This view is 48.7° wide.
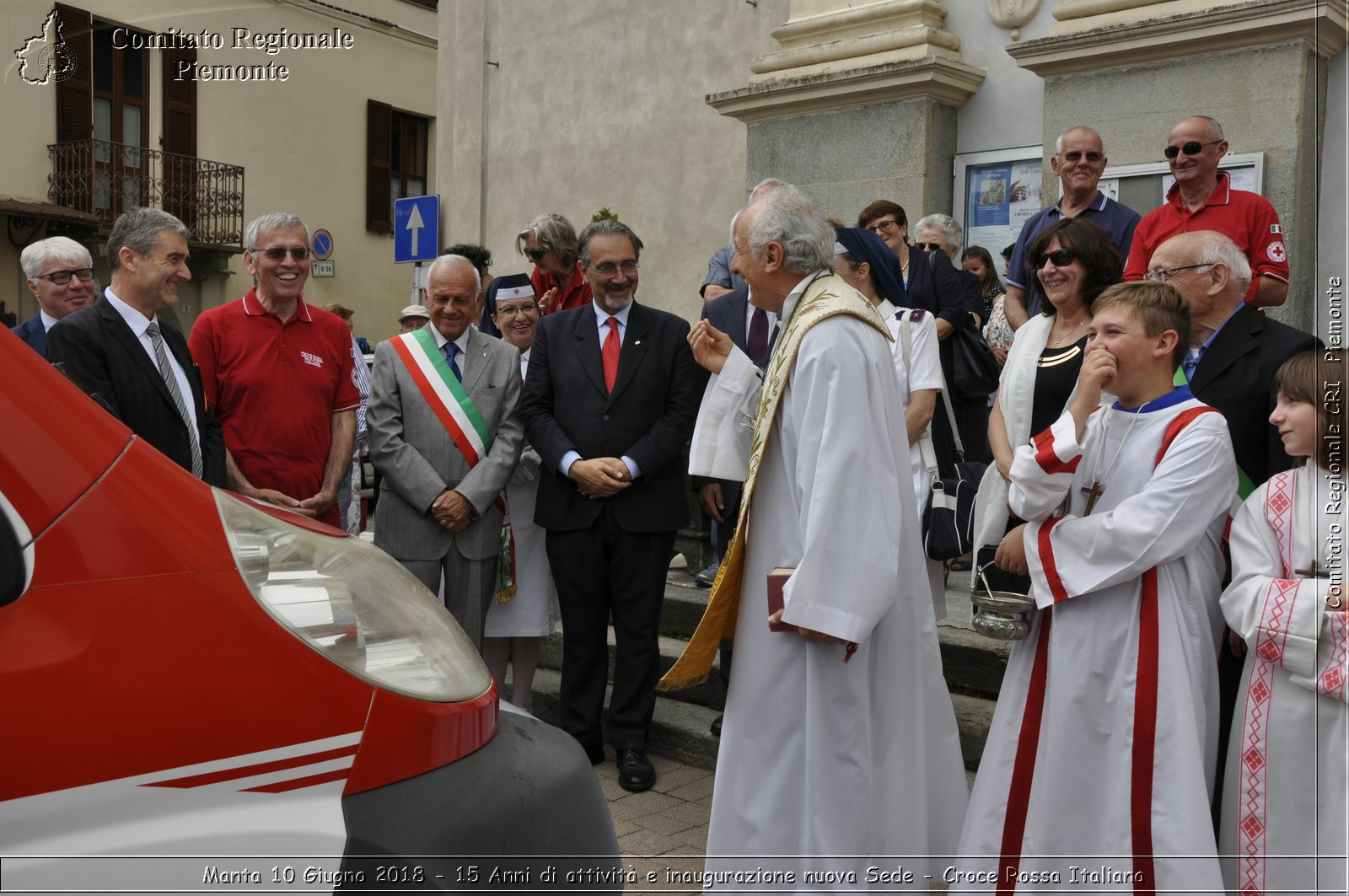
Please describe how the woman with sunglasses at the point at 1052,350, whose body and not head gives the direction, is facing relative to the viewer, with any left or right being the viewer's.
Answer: facing the viewer and to the left of the viewer

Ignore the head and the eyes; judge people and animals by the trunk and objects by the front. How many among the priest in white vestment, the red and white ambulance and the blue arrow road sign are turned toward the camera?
1

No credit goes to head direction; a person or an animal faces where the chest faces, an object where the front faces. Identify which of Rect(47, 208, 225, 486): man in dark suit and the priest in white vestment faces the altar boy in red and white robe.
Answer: the man in dark suit

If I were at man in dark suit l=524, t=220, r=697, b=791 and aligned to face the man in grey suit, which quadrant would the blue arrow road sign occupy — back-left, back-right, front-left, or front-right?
front-right

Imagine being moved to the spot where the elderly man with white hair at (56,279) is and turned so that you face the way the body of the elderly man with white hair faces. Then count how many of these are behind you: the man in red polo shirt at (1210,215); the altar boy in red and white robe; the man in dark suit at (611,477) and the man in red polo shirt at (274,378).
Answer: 0

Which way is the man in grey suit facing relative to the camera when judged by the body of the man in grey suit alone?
toward the camera

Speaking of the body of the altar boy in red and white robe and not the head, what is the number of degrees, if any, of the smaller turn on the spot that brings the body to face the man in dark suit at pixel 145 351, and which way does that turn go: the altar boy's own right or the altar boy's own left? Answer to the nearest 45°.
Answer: approximately 45° to the altar boy's own right

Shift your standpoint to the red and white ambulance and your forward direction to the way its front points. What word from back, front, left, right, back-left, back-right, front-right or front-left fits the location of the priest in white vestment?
front-left

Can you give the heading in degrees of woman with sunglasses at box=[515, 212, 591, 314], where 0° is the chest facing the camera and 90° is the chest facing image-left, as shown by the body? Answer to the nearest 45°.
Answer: approximately 45°

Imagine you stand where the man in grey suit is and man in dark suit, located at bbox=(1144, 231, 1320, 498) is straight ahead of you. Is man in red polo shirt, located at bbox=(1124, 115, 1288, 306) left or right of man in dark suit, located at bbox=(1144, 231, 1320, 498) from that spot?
left

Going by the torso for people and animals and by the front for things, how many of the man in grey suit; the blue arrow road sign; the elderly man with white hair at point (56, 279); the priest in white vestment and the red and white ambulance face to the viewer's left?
1

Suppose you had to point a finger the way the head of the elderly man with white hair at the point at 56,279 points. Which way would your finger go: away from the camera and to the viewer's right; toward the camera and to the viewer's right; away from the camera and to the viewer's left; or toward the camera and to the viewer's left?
toward the camera and to the viewer's right

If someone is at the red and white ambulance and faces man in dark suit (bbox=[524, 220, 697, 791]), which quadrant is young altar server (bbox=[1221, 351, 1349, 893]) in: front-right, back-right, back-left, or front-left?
front-right

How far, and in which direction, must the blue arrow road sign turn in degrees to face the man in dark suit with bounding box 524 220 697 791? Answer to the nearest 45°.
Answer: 0° — it already faces them

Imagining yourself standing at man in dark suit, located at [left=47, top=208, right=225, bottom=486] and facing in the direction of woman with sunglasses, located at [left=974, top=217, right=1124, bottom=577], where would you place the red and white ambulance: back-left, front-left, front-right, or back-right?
front-right

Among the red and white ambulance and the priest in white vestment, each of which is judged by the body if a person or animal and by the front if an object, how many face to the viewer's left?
1

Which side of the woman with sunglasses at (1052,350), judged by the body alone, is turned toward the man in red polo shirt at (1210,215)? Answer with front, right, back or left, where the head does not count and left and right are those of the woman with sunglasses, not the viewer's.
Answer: back
